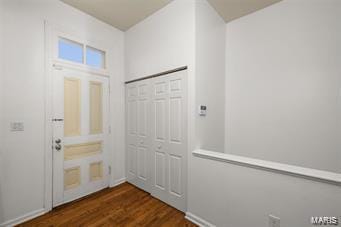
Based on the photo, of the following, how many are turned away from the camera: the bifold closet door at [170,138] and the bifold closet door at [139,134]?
0

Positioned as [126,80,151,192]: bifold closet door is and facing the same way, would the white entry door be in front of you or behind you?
in front

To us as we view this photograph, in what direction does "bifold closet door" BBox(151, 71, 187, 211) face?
facing the viewer and to the left of the viewer

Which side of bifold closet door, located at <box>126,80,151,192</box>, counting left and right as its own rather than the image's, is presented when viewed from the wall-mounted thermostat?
left

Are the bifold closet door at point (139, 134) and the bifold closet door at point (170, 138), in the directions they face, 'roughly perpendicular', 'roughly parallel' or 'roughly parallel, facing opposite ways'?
roughly parallel

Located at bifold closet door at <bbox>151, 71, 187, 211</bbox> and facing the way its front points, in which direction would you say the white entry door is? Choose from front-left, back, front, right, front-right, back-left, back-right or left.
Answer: front-right

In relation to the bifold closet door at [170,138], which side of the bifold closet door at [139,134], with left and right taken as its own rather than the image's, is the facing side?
left

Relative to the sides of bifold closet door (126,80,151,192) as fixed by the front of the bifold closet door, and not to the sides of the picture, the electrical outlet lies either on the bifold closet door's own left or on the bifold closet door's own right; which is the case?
on the bifold closet door's own left

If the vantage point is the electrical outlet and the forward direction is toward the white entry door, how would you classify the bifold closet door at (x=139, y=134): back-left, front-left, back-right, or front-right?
front-right

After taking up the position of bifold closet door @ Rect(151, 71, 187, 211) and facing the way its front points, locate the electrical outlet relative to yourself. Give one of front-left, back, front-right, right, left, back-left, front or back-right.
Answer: left

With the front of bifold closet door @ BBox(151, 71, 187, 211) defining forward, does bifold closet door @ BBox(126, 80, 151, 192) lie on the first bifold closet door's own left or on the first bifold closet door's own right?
on the first bifold closet door's own right
